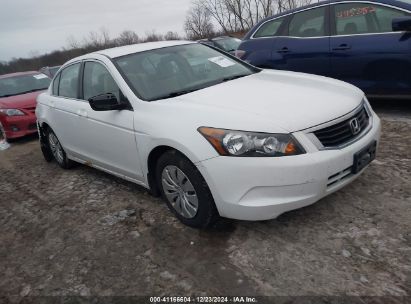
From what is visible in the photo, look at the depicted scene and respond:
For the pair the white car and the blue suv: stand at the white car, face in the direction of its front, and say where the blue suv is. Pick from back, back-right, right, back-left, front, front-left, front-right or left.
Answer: left

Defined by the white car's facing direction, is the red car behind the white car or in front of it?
behind

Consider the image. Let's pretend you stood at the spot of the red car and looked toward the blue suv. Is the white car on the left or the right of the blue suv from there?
right

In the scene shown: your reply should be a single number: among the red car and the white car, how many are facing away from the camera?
0

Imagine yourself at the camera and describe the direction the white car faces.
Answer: facing the viewer and to the right of the viewer
